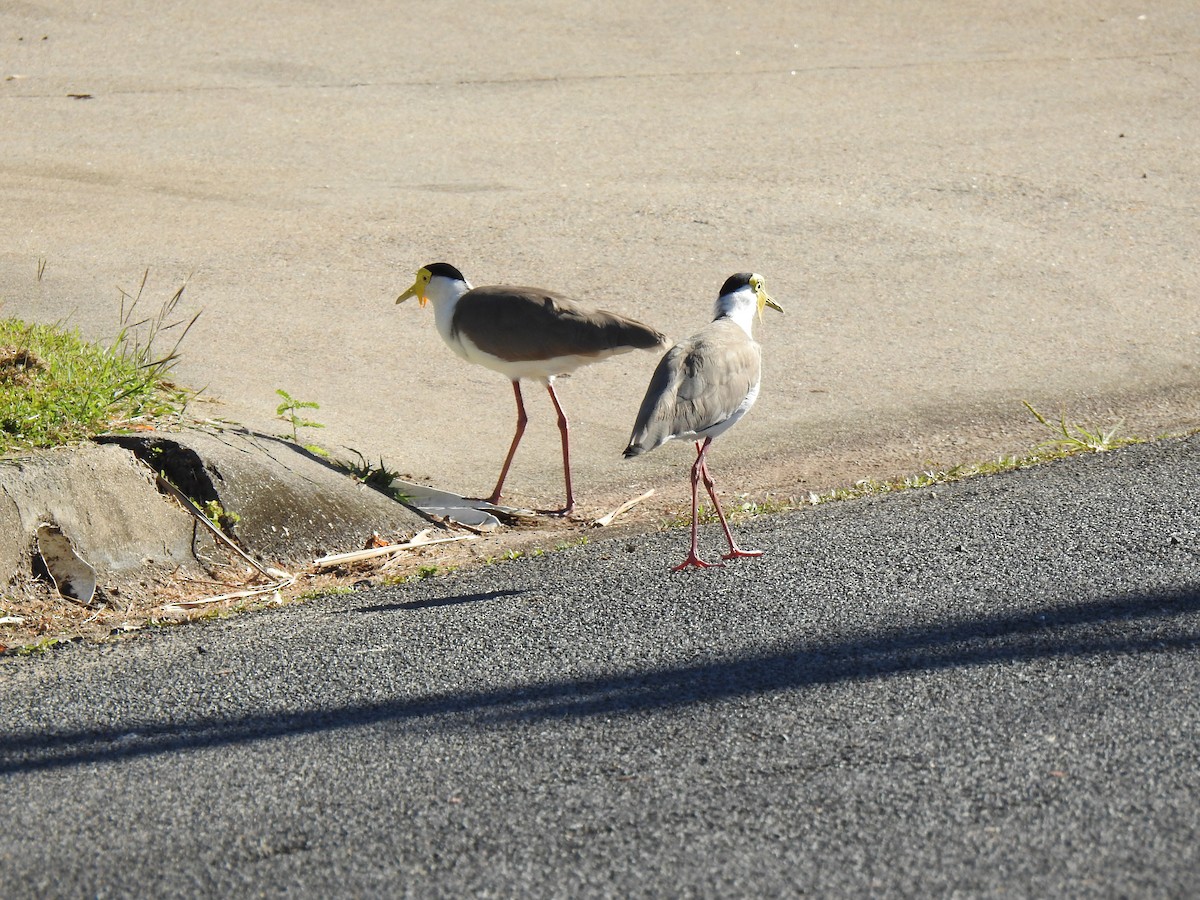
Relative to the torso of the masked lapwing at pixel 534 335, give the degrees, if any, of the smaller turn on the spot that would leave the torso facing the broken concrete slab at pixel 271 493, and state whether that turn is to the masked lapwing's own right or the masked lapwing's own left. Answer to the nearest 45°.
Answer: approximately 45° to the masked lapwing's own left

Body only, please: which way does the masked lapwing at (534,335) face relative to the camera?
to the viewer's left
